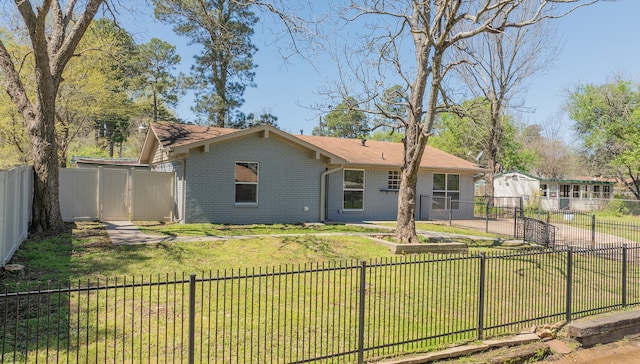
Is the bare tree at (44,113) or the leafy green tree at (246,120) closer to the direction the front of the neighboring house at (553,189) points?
the bare tree

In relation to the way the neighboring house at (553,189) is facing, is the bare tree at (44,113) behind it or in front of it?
in front

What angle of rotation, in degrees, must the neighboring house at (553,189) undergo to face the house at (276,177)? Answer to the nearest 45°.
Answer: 0° — it already faces it

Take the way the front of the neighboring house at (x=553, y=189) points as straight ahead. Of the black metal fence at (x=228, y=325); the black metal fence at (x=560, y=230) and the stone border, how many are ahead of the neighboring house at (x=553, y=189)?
3

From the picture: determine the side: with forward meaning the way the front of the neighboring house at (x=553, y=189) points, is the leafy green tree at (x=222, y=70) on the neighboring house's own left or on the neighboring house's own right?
on the neighboring house's own right

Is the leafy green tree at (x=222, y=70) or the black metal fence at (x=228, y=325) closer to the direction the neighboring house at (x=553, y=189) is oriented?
the black metal fence

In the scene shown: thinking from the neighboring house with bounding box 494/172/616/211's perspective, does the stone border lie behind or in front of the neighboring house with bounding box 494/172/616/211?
in front

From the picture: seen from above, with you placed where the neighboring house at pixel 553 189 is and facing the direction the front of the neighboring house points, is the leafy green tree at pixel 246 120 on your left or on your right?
on your right

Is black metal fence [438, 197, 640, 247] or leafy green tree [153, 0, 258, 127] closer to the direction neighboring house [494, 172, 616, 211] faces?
the black metal fence

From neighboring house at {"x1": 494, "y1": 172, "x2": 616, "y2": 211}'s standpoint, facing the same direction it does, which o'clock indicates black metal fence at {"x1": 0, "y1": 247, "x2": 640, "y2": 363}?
The black metal fence is roughly at 12 o'clock from the neighboring house.

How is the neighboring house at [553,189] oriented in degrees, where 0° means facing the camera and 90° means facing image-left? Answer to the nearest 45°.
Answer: approximately 0°

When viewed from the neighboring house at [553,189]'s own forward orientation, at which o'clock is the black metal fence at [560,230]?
The black metal fence is roughly at 12 o'clock from the neighboring house.

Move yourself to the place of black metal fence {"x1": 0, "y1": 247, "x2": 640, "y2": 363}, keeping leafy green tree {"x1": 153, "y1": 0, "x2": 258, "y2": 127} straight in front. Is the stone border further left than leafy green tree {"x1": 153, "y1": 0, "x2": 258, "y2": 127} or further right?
right

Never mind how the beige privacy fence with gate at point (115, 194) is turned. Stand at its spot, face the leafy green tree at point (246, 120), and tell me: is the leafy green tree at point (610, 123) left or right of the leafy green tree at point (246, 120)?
right

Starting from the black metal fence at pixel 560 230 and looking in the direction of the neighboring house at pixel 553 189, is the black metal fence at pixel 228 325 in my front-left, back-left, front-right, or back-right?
back-left

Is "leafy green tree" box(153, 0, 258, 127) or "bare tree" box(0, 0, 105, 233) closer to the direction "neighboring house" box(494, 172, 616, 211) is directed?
the bare tree
